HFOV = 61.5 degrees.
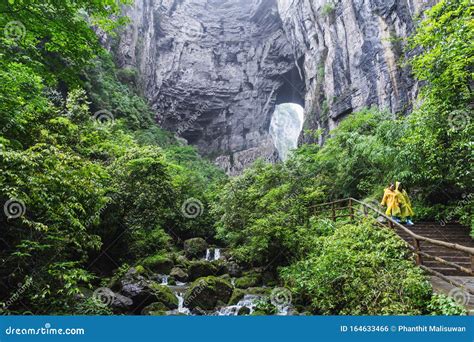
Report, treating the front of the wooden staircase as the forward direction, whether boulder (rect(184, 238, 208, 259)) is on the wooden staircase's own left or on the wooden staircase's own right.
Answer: on the wooden staircase's own right

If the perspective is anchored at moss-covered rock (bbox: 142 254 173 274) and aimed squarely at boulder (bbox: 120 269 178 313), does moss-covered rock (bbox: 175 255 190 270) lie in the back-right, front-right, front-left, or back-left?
back-left

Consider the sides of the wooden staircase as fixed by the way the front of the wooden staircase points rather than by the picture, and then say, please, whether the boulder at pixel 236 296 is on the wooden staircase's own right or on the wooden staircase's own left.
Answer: on the wooden staircase's own right

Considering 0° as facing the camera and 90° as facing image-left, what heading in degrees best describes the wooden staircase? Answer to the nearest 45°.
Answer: approximately 0°

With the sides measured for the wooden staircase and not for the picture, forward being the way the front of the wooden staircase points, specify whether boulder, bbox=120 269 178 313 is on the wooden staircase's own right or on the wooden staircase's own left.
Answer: on the wooden staircase's own right

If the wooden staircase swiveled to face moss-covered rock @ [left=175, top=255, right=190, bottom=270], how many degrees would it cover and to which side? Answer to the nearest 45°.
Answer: approximately 90° to its right
